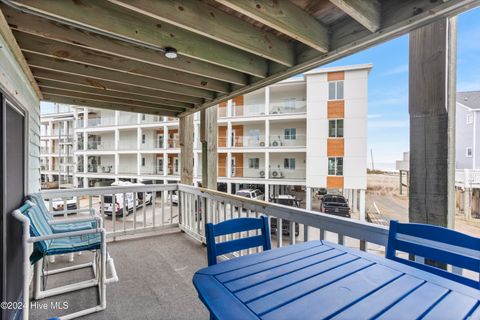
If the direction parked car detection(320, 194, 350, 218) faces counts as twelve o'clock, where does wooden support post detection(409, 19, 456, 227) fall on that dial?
The wooden support post is roughly at 6 o'clock from the parked car.

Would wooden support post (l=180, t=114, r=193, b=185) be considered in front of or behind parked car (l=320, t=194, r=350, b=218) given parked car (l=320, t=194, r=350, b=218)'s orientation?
behind

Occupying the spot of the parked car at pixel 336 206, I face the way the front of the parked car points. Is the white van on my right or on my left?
on my left

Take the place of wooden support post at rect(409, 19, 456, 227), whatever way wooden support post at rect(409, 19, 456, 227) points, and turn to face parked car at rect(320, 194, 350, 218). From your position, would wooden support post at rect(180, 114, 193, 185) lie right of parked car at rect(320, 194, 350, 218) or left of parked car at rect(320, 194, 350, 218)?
left
